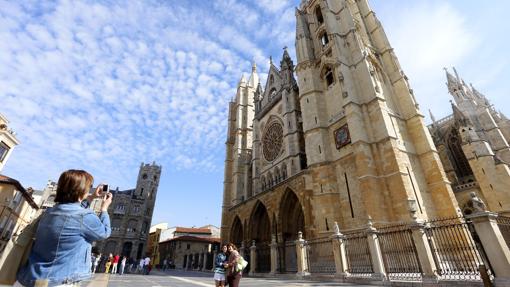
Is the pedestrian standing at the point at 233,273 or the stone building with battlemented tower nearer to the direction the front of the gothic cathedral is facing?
the pedestrian standing

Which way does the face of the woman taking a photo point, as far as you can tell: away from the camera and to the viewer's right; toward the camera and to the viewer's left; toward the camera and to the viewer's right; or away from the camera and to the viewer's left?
away from the camera and to the viewer's right

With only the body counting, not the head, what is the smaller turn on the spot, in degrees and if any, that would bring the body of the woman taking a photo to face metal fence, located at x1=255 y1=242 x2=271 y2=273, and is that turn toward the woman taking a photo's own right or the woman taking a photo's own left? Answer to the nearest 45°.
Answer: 0° — they already face it

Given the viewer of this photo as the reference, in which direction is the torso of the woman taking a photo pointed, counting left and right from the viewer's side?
facing away from the viewer and to the right of the viewer

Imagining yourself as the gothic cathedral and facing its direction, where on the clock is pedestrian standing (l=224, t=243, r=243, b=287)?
The pedestrian standing is roughly at 11 o'clock from the gothic cathedral.

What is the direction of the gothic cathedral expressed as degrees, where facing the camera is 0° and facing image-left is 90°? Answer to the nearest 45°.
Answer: approximately 45°

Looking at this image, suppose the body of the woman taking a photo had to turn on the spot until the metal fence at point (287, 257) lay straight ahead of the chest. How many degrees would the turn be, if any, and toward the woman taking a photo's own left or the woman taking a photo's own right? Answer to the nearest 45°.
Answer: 0° — they already face it
